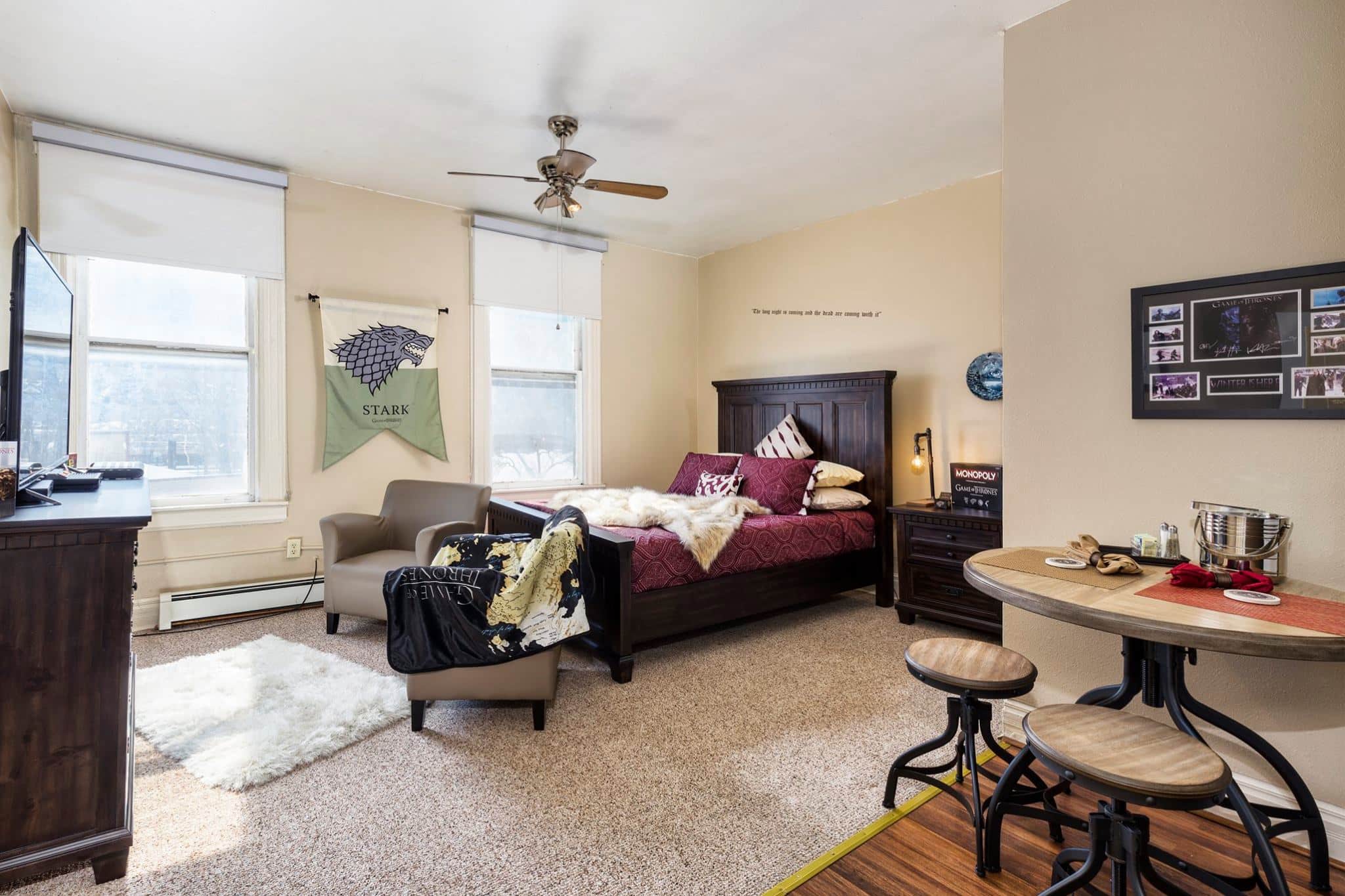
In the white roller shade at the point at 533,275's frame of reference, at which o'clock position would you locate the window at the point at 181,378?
The window is roughly at 4 o'clock from the white roller shade.

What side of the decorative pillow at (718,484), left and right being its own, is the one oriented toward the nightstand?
left

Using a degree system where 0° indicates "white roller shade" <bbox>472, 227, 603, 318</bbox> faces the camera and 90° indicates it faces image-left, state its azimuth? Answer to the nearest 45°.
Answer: approximately 315°

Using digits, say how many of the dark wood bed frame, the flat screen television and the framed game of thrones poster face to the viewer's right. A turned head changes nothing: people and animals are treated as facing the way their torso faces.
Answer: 1

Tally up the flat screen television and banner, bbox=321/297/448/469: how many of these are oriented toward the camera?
1

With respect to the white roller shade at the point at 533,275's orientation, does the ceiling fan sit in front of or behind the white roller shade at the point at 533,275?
in front

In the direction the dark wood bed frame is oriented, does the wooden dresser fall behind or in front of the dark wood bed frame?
in front

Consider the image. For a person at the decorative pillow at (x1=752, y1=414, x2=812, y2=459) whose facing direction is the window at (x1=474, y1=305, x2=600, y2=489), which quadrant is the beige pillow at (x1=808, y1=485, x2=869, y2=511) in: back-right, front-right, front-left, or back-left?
back-left

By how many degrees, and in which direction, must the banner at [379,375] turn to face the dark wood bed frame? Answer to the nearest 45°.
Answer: approximately 45° to its left

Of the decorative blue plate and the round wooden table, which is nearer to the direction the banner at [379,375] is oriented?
the round wooden table

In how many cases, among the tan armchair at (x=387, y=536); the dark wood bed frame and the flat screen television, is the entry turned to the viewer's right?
1
